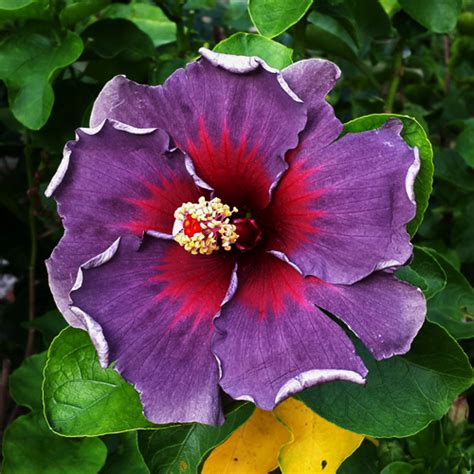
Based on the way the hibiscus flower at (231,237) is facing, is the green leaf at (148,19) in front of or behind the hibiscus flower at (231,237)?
behind

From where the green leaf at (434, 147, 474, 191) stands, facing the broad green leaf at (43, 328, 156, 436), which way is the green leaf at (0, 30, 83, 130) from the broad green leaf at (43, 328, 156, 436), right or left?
right

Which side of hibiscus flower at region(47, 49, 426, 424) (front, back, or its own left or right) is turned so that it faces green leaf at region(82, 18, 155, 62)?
back

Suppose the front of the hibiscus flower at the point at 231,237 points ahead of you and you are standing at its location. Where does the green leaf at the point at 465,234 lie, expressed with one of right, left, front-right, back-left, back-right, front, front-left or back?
back-left

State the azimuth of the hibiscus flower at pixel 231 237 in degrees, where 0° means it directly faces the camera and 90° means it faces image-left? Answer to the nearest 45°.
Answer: approximately 0°

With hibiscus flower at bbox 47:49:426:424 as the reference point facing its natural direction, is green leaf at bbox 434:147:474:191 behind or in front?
behind
